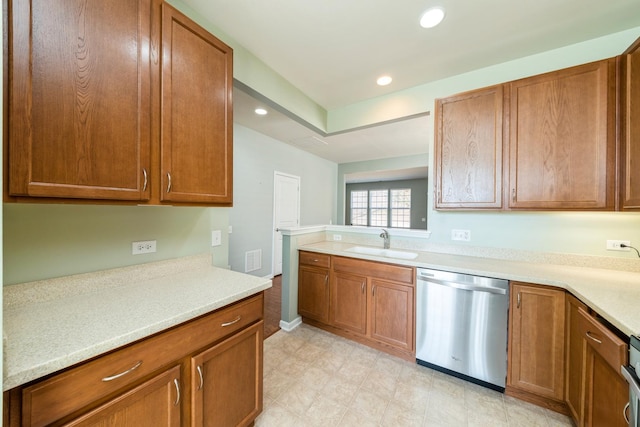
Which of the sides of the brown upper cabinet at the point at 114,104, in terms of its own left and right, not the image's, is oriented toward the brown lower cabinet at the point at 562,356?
front

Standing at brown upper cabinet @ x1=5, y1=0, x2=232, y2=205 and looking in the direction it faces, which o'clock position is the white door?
The white door is roughly at 9 o'clock from the brown upper cabinet.

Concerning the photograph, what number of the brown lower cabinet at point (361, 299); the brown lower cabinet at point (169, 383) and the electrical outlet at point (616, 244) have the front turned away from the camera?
0

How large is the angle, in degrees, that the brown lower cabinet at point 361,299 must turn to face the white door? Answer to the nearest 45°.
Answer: approximately 90° to its right

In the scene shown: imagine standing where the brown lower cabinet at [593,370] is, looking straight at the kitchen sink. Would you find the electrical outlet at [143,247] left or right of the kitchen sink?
left

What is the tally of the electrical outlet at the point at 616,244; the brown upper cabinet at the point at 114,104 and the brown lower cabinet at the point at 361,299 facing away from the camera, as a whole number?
0

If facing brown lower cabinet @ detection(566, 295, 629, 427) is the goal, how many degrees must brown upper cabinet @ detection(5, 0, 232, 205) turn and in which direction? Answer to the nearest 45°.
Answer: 0° — it already faces it

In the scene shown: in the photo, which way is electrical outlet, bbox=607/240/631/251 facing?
toward the camera

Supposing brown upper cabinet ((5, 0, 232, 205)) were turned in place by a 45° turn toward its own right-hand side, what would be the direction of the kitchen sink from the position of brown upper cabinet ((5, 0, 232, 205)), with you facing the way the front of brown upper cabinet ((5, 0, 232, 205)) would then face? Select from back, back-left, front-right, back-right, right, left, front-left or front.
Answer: left

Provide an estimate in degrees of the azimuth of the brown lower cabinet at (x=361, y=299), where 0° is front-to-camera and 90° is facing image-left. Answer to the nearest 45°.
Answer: approximately 45°

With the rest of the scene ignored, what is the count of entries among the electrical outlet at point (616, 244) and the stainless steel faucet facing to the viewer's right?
0

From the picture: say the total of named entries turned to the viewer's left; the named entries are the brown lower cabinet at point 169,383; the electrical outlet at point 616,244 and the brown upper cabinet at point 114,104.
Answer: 0

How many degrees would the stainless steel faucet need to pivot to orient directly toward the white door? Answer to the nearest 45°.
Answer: approximately 90° to its right
